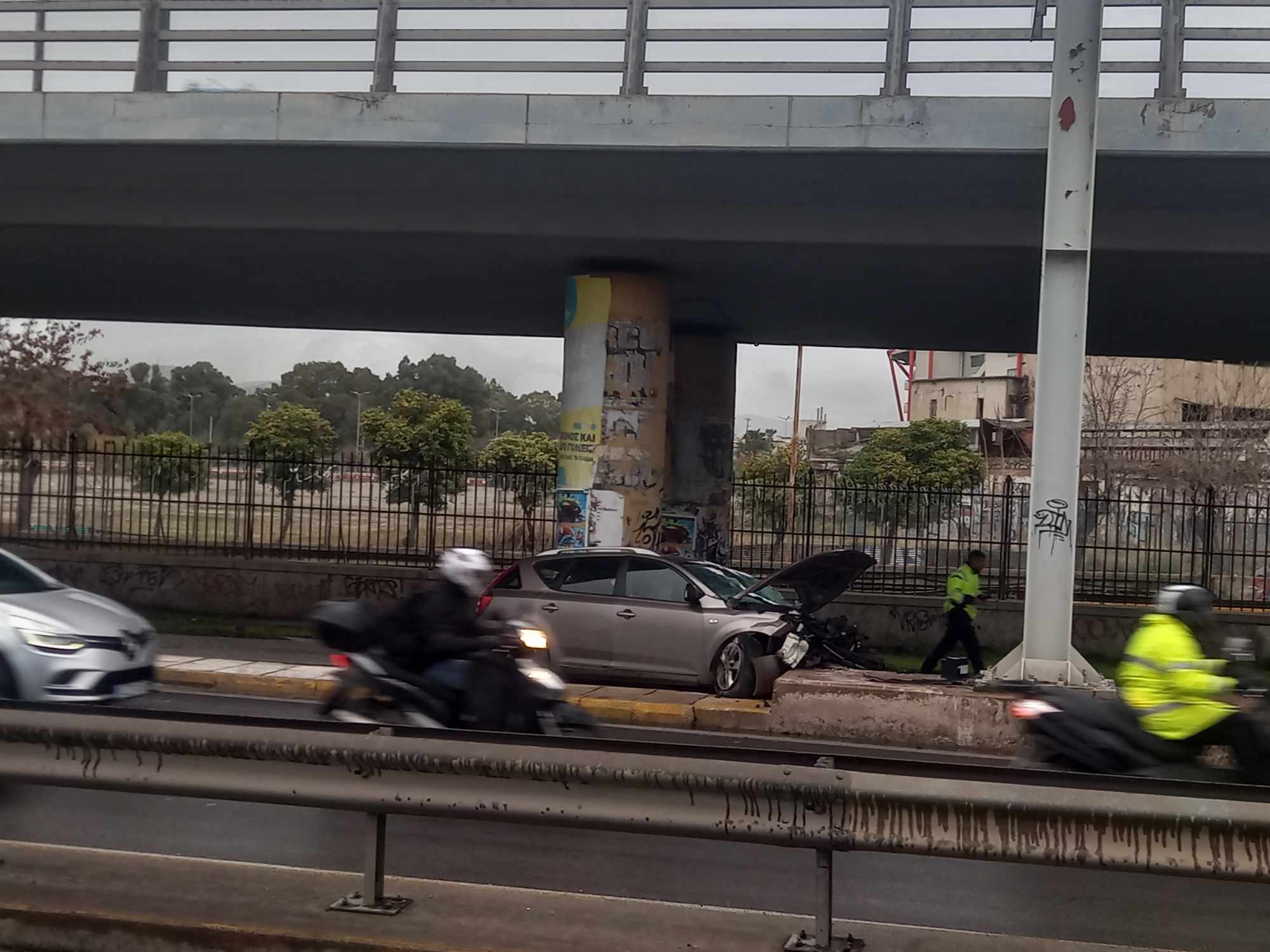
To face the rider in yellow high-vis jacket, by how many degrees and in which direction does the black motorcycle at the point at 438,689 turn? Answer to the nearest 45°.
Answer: approximately 45° to its right

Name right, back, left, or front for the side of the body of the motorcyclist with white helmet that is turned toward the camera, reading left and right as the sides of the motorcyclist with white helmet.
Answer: right

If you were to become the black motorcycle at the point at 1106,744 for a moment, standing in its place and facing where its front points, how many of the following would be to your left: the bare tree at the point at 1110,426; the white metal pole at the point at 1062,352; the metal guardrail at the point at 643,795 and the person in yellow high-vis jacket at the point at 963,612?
3

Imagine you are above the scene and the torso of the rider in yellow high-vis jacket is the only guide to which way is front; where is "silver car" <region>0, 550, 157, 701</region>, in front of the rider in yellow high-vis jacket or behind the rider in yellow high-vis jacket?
behind

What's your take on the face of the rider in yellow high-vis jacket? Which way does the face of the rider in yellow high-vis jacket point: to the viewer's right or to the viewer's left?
to the viewer's right

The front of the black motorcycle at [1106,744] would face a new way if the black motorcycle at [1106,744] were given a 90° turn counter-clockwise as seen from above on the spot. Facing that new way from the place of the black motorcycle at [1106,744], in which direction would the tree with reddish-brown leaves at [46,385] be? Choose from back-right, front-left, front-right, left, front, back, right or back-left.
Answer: front-left

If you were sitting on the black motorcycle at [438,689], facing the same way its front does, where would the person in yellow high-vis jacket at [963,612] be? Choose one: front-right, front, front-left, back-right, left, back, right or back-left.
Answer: front-left

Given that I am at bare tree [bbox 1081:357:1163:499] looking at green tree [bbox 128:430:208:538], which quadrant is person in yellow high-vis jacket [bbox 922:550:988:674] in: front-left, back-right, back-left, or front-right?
front-left

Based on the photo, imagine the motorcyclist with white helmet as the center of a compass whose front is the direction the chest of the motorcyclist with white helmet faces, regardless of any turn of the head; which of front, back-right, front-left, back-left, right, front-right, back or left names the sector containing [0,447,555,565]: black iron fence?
left

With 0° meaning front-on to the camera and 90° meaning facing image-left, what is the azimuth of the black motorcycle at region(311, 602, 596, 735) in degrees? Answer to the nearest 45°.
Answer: approximately 270°

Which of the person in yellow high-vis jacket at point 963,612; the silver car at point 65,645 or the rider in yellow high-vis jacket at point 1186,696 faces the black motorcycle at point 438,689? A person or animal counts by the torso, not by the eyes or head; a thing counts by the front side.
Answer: the silver car

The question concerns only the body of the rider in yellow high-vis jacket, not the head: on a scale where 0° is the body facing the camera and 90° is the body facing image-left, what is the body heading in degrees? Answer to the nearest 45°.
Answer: approximately 270°

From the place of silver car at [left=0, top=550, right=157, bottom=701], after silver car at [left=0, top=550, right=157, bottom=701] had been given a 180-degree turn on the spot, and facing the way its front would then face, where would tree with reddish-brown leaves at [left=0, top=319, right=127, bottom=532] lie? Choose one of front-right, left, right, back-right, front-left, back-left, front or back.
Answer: front-right

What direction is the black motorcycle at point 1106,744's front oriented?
to the viewer's right
